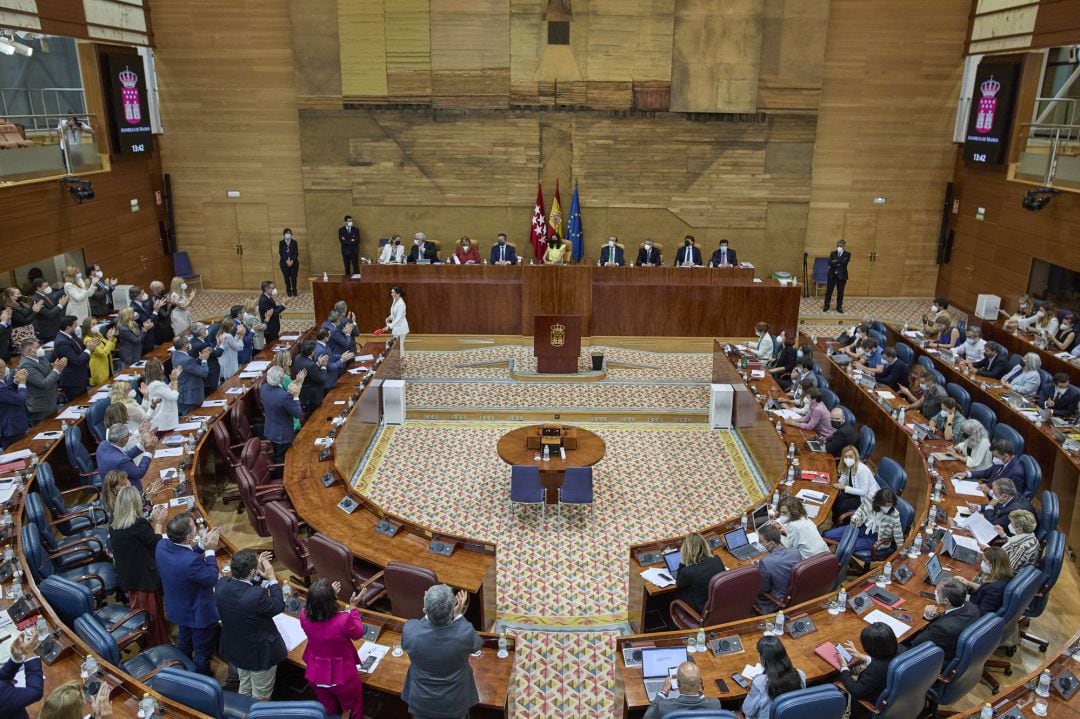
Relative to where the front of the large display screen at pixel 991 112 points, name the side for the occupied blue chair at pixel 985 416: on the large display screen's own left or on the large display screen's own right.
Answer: on the large display screen's own left

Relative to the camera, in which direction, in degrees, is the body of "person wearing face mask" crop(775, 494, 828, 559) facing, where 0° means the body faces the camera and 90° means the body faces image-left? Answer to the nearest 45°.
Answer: approximately 90°

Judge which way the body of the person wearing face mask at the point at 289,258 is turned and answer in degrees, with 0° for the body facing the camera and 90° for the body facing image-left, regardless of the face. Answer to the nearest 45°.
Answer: approximately 0°

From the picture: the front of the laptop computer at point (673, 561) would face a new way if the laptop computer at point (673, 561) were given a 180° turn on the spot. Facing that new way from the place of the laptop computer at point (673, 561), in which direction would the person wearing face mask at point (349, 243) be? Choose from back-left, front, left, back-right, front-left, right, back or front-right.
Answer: front

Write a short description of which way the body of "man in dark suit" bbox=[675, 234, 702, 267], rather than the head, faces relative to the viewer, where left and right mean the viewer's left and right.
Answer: facing the viewer

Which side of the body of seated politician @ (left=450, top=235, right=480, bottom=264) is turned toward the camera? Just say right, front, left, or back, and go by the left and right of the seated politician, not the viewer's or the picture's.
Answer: front

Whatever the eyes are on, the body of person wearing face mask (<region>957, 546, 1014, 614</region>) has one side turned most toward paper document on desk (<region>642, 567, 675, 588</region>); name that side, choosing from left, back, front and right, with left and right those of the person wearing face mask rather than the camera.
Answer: front

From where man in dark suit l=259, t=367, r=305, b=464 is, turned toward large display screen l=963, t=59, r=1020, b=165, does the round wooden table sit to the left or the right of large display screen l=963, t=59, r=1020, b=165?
right

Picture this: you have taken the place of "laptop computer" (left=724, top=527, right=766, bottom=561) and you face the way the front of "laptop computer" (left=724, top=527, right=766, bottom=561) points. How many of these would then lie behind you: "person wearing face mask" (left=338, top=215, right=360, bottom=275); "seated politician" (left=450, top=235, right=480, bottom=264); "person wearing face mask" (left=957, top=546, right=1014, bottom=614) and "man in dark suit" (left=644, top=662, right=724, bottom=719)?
2

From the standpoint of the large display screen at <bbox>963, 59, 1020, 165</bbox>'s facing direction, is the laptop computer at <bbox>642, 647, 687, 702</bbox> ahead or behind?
ahead

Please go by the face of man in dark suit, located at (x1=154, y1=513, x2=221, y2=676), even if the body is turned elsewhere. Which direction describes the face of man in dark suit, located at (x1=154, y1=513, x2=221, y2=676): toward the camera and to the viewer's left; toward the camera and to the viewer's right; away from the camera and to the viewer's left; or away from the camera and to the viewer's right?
away from the camera and to the viewer's right

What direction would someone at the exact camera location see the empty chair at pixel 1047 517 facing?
facing to the left of the viewer

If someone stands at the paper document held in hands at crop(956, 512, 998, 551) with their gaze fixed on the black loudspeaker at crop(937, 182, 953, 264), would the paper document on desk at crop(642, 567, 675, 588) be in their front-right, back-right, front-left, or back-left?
back-left

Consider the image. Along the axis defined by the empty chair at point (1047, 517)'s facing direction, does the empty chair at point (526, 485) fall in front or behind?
in front

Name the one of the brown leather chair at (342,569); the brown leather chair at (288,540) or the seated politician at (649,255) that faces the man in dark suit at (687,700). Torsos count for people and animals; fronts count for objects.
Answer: the seated politician

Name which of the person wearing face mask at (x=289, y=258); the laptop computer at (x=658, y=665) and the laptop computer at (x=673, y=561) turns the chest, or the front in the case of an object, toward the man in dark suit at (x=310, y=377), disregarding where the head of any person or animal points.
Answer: the person wearing face mask

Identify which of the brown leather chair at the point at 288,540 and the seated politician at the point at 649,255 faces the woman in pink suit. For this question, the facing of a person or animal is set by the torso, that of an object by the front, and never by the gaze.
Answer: the seated politician

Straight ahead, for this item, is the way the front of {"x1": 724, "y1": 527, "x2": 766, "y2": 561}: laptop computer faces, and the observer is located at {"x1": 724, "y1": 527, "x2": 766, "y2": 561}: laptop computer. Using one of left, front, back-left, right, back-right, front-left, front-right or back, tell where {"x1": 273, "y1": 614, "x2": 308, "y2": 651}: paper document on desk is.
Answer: right

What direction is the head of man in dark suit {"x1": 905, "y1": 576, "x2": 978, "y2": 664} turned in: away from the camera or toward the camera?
away from the camera

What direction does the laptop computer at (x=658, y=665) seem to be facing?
toward the camera

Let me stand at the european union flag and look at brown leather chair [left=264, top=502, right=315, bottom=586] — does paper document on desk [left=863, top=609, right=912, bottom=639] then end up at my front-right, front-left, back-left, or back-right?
front-left
